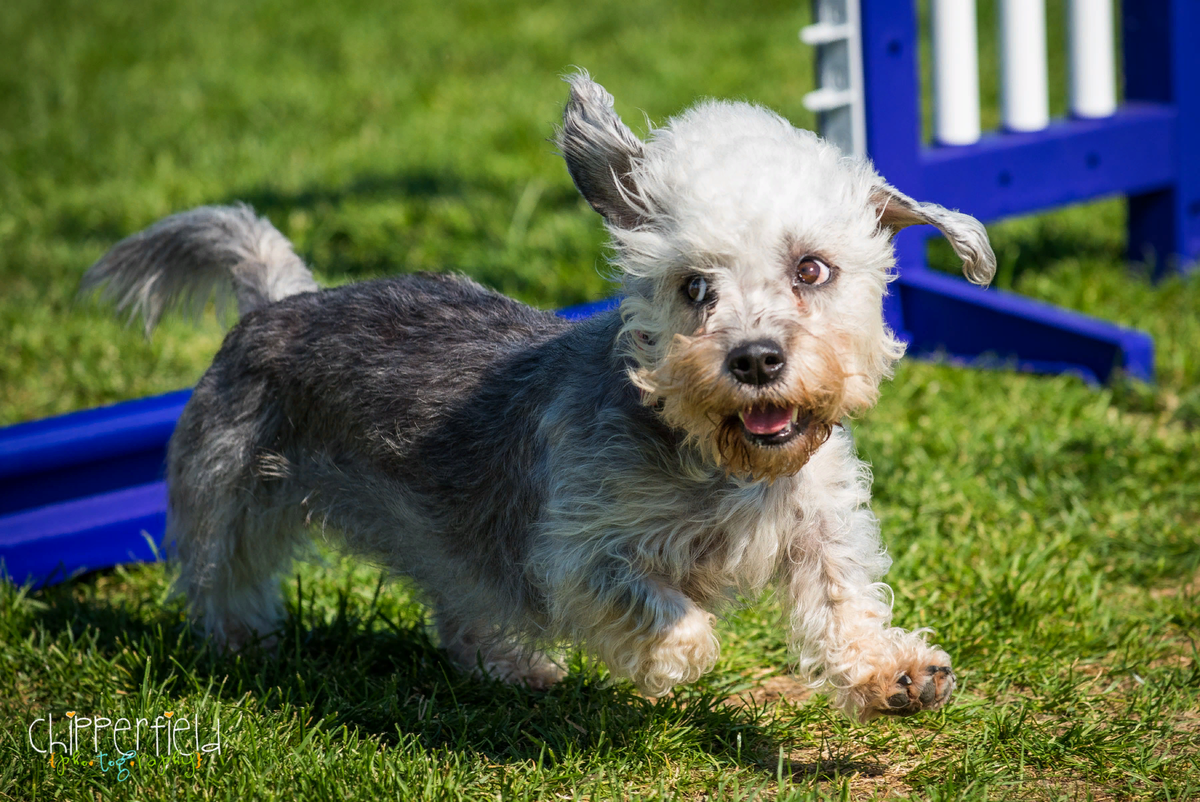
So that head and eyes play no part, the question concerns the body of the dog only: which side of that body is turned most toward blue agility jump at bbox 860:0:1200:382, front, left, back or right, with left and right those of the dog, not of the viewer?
left

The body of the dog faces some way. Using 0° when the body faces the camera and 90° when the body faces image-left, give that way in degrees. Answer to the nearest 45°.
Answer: approximately 315°

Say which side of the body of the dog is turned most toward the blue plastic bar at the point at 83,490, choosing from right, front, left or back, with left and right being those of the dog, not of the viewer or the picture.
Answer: back
